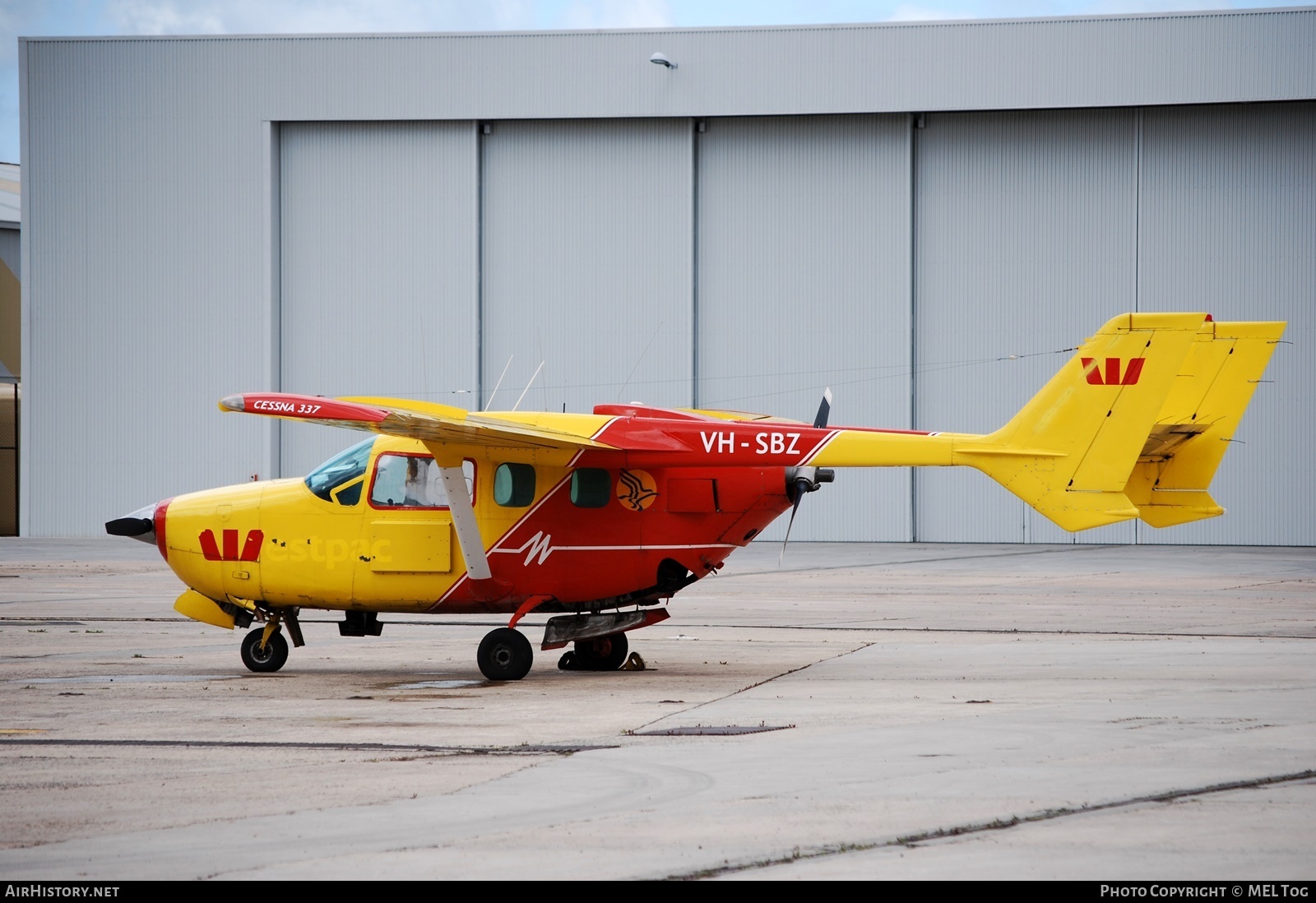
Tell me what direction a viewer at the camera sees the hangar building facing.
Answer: facing the viewer

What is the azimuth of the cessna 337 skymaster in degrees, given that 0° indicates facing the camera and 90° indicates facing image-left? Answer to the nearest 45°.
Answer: approximately 90°

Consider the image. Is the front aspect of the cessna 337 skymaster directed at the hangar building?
no

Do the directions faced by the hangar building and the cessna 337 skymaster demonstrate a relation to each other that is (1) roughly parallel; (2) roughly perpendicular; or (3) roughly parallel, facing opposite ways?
roughly perpendicular

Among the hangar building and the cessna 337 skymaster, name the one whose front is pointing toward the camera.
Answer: the hangar building

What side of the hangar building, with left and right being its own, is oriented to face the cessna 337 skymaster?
front

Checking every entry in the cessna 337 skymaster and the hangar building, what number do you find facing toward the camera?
1
